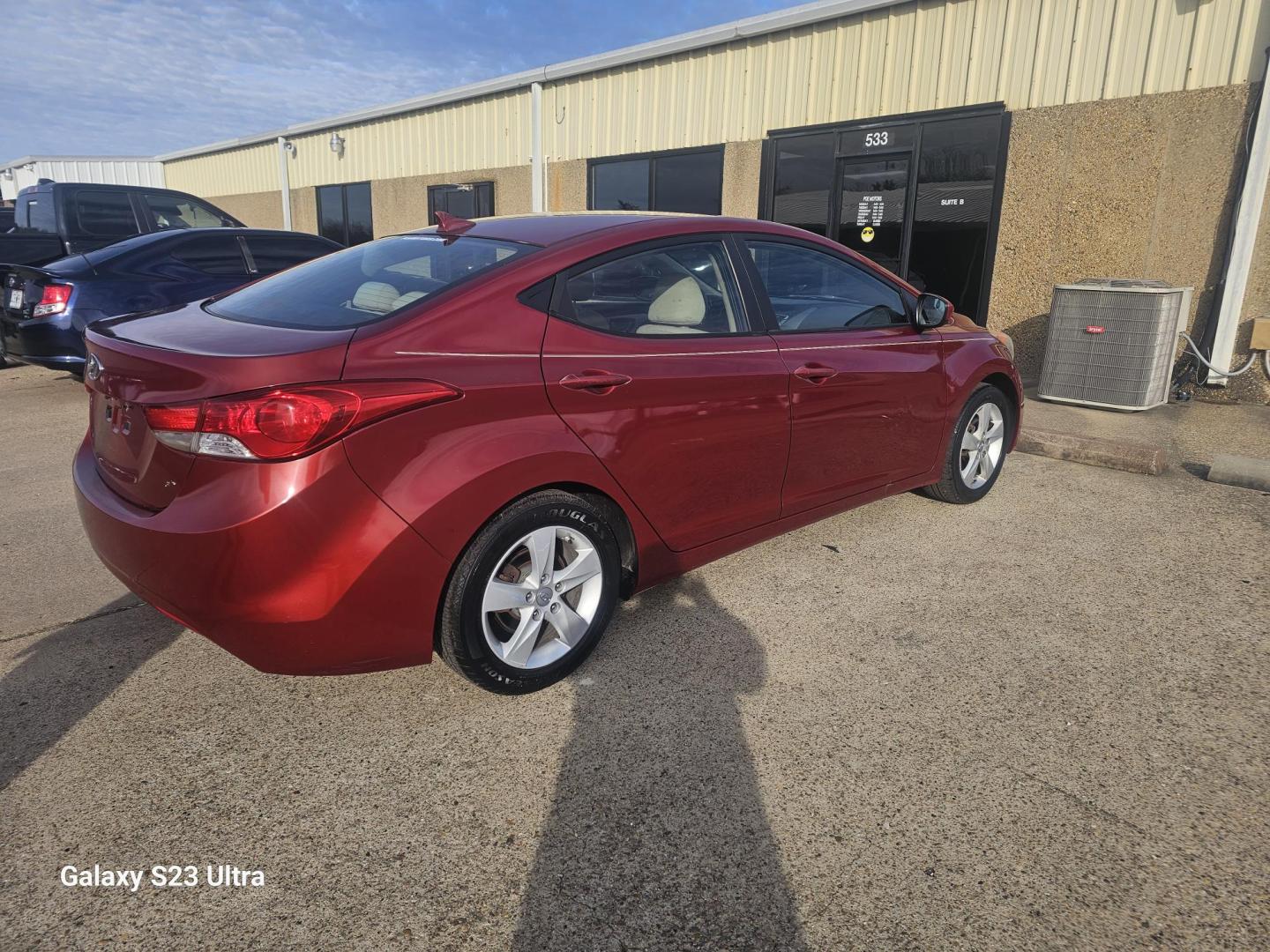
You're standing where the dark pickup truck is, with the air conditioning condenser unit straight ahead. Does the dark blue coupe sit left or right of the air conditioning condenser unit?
right

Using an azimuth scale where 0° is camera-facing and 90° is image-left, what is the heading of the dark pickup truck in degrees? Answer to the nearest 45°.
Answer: approximately 225°

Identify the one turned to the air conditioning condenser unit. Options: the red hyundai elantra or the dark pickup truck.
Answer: the red hyundai elantra

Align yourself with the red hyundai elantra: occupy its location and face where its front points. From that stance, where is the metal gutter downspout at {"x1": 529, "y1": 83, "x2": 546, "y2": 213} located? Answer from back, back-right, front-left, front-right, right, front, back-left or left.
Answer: front-left

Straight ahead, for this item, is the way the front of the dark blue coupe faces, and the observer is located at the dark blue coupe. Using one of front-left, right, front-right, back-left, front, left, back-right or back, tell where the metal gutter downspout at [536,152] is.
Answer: front

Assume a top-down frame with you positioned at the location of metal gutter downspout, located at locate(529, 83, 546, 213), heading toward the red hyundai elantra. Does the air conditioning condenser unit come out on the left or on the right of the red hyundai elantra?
left

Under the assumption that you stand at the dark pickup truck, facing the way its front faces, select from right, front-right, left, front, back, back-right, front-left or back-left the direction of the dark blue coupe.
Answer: back-right

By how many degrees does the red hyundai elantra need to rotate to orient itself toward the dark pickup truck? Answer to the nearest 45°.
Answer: approximately 90° to its left

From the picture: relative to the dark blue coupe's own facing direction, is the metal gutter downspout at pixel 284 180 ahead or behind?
ahead

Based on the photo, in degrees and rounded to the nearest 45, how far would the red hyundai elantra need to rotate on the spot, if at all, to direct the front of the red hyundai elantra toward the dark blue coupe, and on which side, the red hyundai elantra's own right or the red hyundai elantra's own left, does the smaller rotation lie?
approximately 90° to the red hyundai elantra's own left

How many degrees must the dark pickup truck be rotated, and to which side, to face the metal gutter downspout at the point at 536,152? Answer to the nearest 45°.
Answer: approximately 45° to its right

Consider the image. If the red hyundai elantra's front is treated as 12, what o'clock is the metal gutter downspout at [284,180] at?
The metal gutter downspout is roughly at 10 o'clock from the red hyundai elantra.

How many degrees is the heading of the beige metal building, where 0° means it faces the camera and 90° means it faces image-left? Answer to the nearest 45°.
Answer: approximately 45°

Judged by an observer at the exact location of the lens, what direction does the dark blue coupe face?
facing away from the viewer and to the right of the viewer

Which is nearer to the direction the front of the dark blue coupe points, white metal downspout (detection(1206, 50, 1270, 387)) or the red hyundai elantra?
the white metal downspout
